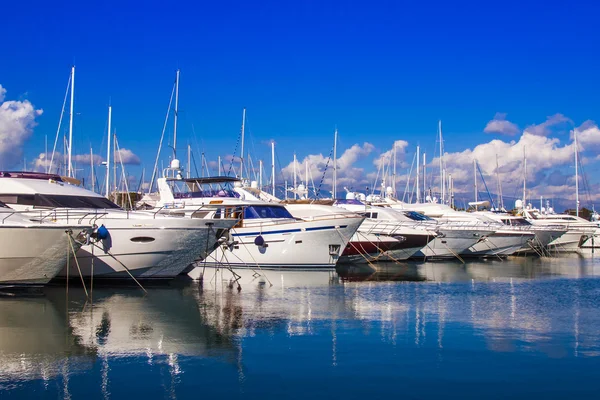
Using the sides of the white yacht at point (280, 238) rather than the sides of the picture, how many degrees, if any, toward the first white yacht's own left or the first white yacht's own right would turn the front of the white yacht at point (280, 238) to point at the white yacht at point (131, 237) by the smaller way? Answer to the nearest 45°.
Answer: approximately 135° to the first white yacht's own right

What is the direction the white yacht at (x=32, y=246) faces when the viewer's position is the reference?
facing to the right of the viewer

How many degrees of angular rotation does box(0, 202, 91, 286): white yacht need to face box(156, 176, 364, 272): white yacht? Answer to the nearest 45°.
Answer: approximately 45° to its left

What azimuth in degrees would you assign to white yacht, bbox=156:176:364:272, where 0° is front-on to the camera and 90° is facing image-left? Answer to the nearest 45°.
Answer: approximately 270°

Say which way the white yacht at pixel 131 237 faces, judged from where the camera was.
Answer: facing to the right of the viewer

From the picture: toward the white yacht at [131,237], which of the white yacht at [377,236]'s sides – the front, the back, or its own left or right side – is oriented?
right

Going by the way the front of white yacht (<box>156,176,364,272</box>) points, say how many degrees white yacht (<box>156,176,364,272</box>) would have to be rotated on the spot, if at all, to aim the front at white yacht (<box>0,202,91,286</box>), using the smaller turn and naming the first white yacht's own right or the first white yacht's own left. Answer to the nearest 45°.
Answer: approximately 135° to the first white yacht's own right

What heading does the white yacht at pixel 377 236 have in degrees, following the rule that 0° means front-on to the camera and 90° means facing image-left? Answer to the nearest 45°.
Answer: approximately 315°

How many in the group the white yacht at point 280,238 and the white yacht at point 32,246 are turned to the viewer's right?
2

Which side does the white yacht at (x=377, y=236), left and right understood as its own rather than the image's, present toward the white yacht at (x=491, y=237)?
left

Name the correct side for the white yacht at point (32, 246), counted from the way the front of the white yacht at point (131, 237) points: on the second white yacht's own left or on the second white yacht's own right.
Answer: on the second white yacht's own right
